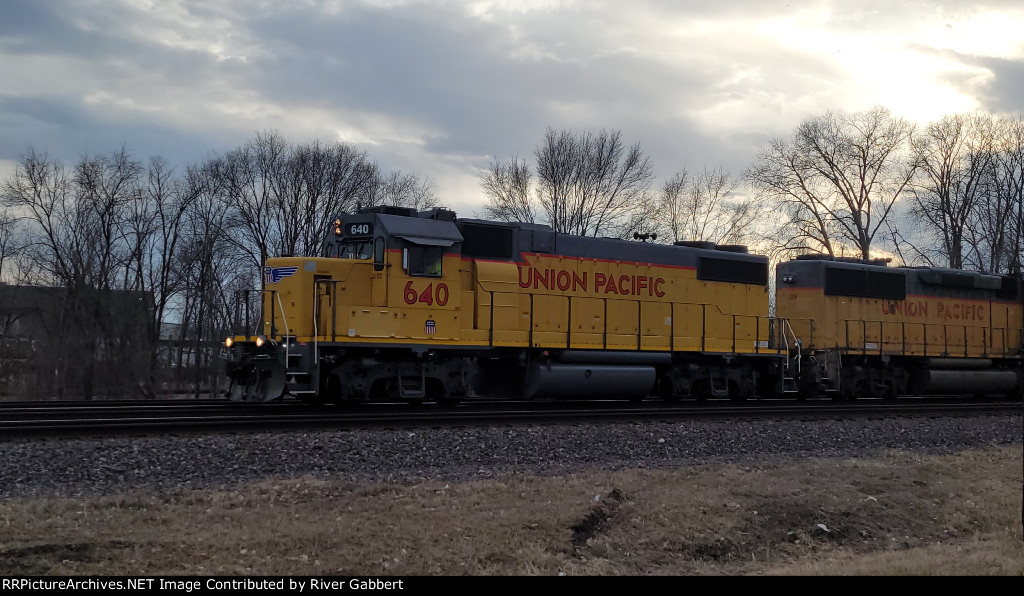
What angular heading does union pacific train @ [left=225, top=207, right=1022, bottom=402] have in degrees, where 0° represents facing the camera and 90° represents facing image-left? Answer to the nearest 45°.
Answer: approximately 45°
